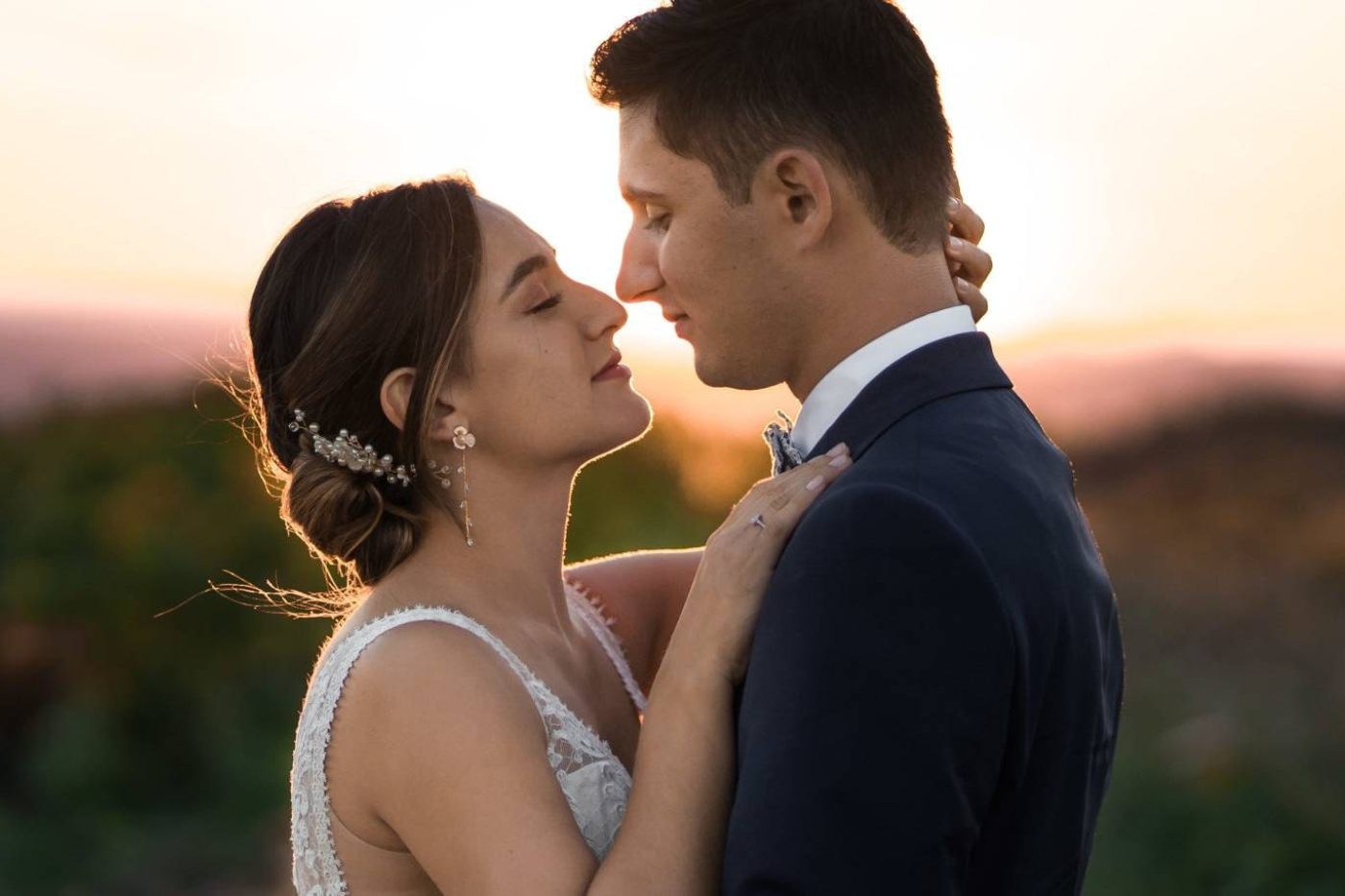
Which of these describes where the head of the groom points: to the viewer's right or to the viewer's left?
to the viewer's left

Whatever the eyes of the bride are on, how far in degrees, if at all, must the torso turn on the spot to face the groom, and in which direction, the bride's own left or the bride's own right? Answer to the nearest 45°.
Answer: approximately 45° to the bride's own right

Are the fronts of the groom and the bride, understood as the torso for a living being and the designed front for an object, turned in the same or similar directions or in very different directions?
very different directions

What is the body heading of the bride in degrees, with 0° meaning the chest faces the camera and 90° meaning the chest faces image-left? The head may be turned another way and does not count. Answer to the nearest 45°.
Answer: approximately 270°

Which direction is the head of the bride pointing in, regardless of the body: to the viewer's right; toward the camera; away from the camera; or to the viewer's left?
to the viewer's right

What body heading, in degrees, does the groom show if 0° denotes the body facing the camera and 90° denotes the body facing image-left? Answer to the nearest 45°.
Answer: approximately 90°

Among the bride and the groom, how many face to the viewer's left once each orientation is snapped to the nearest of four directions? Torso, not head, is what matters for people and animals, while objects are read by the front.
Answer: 1

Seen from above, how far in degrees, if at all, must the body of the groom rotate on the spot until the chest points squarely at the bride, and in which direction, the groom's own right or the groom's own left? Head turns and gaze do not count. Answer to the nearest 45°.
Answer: approximately 45° to the groom's own right
